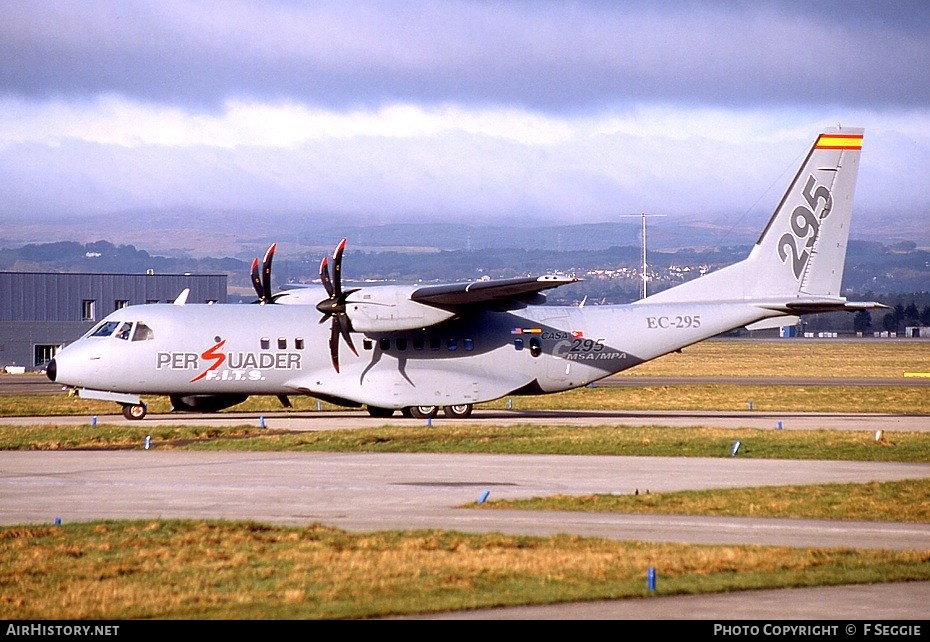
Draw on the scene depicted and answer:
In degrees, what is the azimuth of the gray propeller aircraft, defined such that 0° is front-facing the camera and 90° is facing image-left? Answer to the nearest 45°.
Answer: approximately 90°
